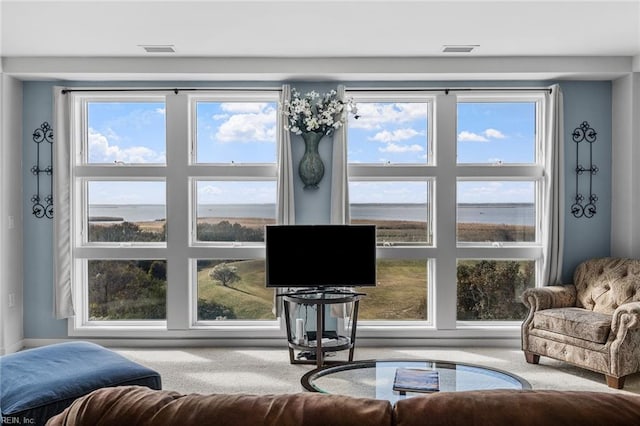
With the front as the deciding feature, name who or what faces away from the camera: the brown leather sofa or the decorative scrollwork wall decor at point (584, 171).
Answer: the brown leather sofa

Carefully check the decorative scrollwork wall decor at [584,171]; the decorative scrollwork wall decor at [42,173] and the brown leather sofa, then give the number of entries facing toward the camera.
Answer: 2

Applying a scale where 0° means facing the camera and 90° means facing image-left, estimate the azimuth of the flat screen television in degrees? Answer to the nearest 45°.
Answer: approximately 0°

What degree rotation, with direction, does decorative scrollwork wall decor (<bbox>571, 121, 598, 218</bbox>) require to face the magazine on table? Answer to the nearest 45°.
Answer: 0° — it already faces it

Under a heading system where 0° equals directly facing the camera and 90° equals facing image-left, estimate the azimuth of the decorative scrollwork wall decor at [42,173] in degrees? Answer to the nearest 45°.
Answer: approximately 0°

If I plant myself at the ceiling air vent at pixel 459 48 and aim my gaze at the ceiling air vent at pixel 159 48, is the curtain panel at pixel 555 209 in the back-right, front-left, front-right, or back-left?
back-right

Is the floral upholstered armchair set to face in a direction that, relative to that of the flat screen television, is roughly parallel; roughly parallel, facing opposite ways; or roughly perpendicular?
roughly perpendicular

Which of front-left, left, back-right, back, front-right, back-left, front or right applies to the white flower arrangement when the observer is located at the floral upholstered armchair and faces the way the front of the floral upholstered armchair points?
front-right

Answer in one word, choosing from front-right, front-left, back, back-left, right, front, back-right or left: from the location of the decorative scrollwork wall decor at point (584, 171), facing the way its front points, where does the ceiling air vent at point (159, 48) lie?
front-right

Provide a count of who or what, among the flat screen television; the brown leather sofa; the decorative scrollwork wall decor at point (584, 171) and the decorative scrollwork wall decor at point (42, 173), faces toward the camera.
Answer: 3

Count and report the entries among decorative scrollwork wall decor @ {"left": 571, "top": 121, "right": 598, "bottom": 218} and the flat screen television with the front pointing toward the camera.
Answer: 2

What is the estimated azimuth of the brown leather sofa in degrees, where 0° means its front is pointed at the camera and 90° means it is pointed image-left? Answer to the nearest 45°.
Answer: approximately 180°

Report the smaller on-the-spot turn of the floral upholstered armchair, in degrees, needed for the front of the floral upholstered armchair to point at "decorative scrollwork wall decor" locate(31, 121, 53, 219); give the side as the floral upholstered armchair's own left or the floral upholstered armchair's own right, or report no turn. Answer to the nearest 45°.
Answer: approximately 45° to the floral upholstered armchair's own right
